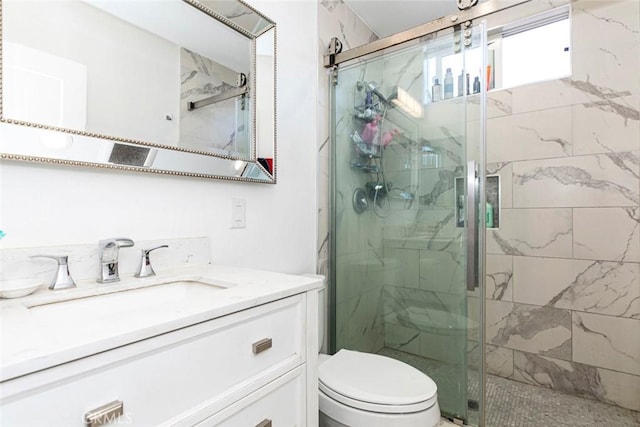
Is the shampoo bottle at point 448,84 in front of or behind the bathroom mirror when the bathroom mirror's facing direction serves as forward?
in front

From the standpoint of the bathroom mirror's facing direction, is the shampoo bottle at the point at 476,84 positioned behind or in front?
in front

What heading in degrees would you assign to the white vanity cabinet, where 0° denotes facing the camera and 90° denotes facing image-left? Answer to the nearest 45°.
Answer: approximately 315°

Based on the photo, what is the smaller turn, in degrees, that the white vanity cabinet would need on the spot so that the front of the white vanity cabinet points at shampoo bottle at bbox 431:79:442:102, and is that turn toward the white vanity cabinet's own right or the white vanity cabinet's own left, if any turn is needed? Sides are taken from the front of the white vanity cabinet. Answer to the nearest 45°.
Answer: approximately 90° to the white vanity cabinet's own left

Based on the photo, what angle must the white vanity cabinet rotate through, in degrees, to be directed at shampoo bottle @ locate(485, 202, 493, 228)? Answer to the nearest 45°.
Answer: approximately 90° to its left

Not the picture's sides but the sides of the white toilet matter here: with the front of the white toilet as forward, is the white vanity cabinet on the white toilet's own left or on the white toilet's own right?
on the white toilet's own right

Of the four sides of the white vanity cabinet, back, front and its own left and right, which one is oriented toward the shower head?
left

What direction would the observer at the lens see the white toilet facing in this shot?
facing the viewer and to the right of the viewer

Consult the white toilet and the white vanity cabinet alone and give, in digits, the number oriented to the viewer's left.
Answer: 0

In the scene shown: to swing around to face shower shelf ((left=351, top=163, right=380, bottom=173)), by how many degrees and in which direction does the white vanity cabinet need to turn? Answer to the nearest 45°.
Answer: approximately 90° to its left
